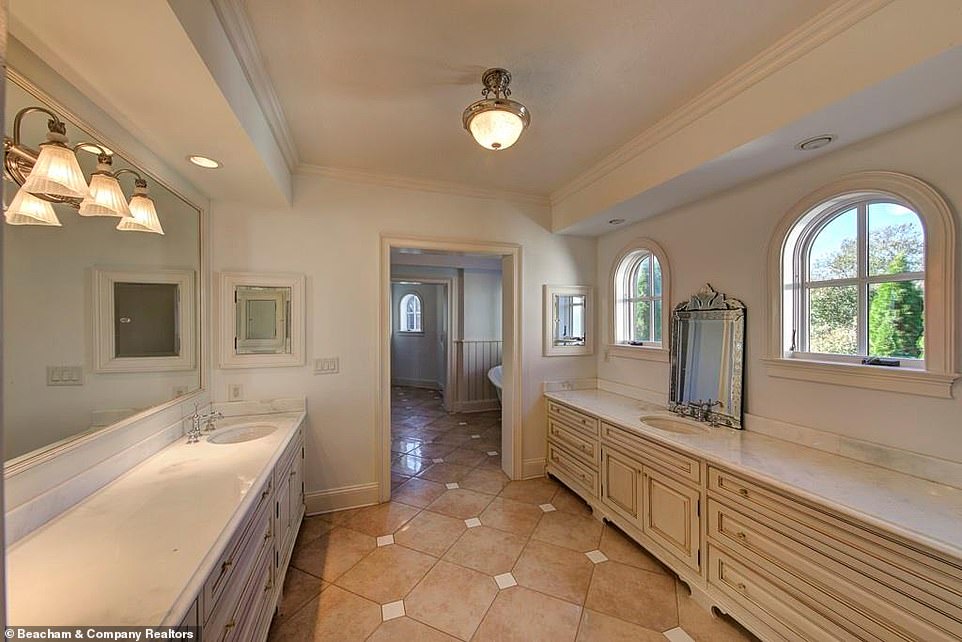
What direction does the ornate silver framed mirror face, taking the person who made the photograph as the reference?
facing the viewer and to the left of the viewer

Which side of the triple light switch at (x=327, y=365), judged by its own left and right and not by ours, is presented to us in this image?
front

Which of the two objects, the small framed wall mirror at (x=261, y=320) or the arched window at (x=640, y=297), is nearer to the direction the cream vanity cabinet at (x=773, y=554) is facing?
the small framed wall mirror

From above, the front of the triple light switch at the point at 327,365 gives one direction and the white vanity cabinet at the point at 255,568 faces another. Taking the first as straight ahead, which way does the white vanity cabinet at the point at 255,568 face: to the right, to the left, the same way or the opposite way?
to the left

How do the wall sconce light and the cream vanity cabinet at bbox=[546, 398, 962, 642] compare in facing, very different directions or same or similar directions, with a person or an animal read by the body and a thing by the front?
very different directions

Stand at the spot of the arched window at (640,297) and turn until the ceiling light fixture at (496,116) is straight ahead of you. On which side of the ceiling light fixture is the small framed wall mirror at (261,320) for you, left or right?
right

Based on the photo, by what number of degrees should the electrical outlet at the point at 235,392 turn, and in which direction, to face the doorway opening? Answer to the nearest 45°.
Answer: approximately 135° to its left

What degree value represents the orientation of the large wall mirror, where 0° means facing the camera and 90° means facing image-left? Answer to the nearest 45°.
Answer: approximately 315°

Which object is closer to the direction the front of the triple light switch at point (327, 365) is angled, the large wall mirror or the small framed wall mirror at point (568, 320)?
the large wall mirror

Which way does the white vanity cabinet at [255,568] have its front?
to the viewer's right
